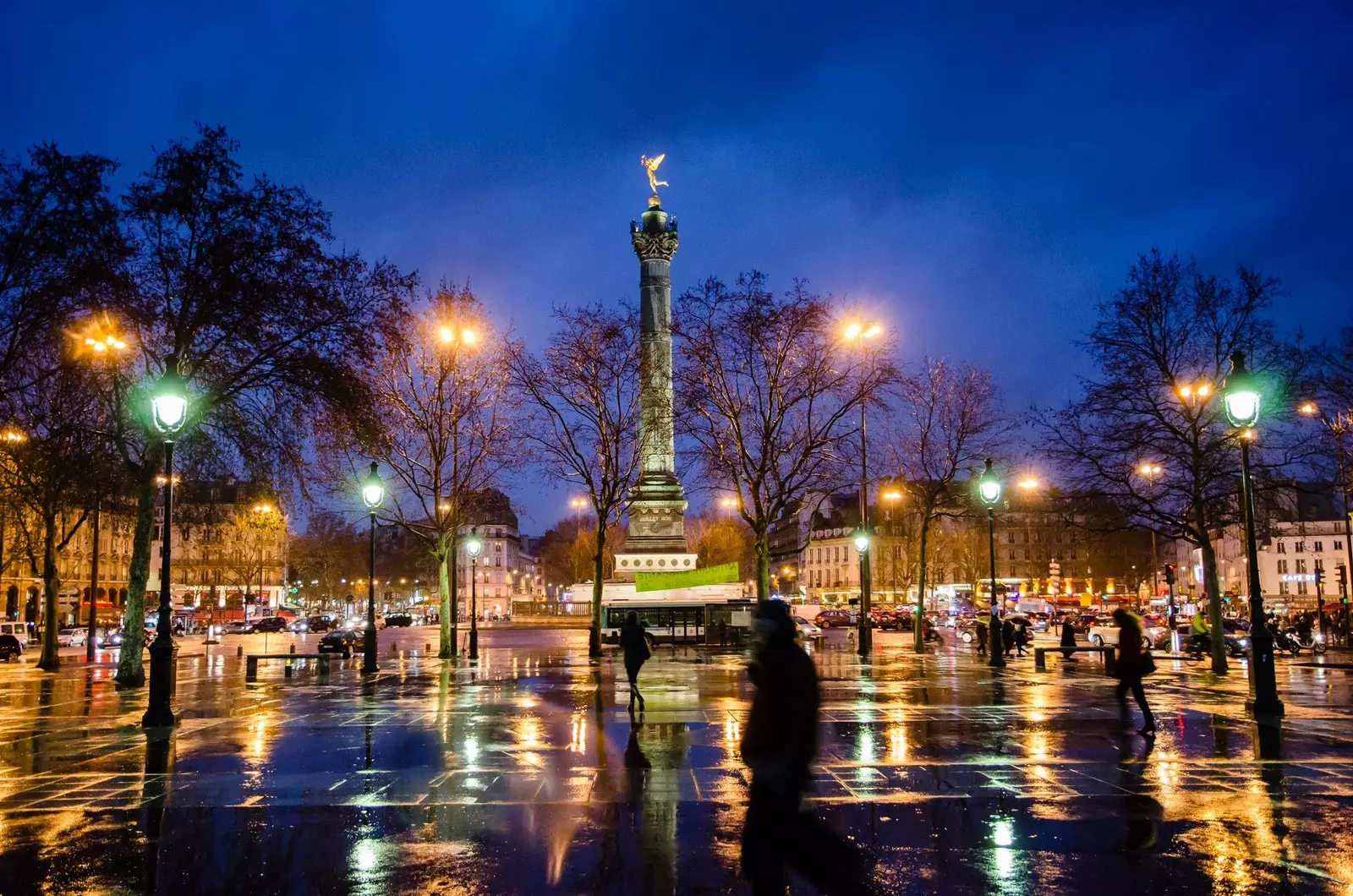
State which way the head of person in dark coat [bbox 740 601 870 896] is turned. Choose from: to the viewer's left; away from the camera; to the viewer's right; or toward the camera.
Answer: to the viewer's left

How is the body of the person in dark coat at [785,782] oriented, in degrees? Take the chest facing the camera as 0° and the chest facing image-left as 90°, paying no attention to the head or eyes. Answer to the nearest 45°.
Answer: approximately 90°

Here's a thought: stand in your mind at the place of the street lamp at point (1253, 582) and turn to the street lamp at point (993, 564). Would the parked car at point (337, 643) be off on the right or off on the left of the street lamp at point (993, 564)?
left

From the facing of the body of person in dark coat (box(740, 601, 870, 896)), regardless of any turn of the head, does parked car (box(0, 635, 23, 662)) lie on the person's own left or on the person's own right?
on the person's own right

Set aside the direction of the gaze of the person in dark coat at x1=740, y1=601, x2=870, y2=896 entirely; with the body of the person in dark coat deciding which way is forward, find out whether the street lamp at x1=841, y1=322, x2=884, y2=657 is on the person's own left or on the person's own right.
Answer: on the person's own right
